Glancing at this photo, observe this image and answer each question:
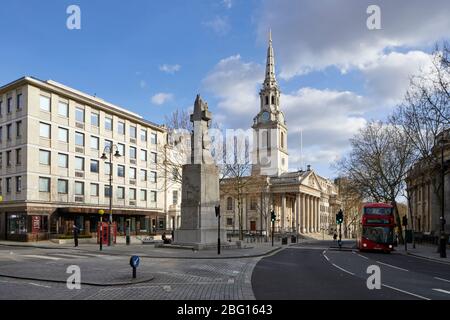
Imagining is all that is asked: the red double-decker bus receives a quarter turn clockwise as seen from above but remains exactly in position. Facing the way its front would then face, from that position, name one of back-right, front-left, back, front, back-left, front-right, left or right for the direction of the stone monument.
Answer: front-left

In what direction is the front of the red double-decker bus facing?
toward the camera
